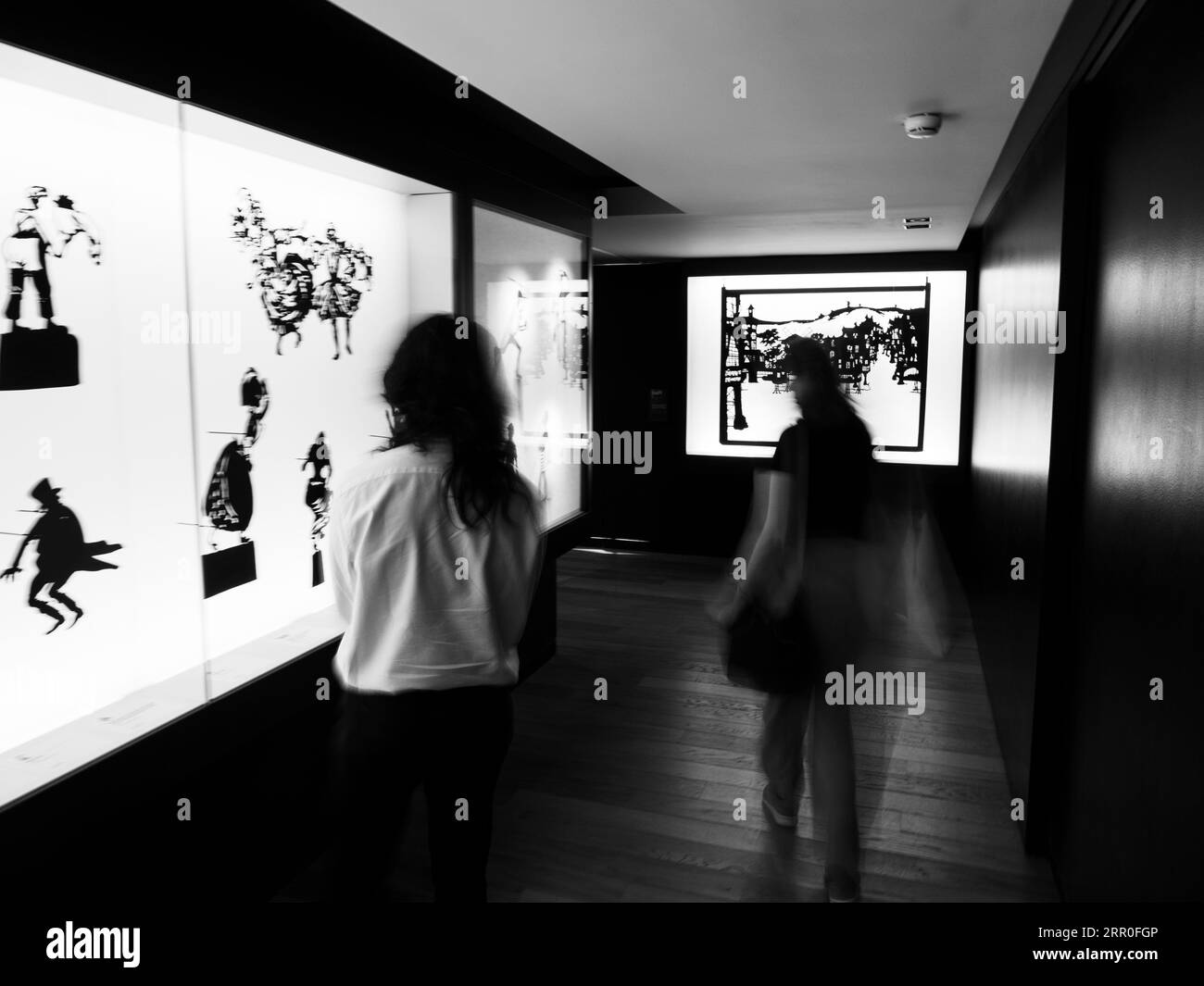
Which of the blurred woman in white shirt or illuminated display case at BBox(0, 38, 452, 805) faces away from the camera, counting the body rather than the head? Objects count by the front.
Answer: the blurred woman in white shirt

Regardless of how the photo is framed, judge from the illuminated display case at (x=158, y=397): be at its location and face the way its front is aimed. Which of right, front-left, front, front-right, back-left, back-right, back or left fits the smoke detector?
front-left

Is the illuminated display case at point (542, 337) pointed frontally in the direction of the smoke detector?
yes

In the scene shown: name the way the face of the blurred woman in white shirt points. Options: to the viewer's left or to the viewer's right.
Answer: to the viewer's left

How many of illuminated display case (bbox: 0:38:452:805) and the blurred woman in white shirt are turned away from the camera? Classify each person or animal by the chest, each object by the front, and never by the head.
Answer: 1

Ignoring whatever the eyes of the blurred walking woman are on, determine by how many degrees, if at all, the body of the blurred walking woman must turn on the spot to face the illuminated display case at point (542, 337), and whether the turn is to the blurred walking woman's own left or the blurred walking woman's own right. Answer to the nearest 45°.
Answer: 0° — they already face it

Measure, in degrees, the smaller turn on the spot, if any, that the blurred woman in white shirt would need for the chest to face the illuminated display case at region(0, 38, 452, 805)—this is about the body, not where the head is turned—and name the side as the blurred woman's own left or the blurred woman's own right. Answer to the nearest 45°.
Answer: approximately 45° to the blurred woman's own left

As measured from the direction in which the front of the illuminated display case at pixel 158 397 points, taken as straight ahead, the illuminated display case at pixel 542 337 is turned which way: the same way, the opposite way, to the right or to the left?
the same way

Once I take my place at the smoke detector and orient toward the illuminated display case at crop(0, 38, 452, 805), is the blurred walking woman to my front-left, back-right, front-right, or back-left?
front-left

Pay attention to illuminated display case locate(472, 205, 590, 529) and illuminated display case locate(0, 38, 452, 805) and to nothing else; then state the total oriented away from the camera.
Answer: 0

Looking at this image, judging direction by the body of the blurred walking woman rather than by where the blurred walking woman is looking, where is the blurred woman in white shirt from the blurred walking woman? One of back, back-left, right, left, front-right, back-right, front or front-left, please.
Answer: left

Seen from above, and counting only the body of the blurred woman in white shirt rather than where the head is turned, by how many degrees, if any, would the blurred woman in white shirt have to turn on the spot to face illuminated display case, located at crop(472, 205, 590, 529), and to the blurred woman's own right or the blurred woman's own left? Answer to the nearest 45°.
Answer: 0° — they already face it

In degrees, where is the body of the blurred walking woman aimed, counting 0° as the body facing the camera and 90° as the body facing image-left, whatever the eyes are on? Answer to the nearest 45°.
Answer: approximately 135°

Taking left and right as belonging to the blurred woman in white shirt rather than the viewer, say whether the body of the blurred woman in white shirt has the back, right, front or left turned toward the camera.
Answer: back

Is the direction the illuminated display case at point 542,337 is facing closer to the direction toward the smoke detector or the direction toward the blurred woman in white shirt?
the smoke detector

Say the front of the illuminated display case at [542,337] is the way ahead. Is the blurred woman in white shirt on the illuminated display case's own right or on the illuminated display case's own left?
on the illuminated display case's own right
